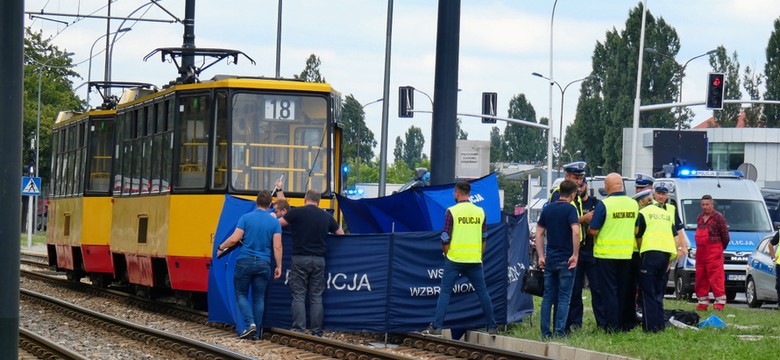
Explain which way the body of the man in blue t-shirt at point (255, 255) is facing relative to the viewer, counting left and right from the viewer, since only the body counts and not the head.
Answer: facing away from the viewer

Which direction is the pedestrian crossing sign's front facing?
toward the camera

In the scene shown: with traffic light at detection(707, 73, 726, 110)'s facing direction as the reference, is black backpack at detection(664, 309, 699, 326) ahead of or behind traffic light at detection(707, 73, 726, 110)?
ahead

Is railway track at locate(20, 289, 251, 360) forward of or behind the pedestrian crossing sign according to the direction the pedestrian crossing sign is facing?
forward

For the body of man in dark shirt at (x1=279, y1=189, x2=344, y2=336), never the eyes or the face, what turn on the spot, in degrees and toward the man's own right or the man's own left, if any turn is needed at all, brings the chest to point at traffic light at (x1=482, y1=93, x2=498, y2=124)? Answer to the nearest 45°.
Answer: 0° — they already face it

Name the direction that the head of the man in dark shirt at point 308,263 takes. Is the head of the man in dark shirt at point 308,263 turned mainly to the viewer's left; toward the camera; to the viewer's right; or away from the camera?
away from the camera

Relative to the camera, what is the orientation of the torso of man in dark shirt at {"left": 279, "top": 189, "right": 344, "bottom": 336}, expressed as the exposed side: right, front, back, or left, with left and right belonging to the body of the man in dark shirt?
back

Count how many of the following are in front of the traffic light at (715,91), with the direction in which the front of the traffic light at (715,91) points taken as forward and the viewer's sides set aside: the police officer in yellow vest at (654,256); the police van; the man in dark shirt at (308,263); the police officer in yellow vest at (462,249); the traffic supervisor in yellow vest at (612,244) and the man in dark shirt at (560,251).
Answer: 6

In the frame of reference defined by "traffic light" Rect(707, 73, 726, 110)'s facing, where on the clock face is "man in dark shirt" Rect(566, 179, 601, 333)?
The man in dark shirt is roughly at 12 o'clock from the traffic light.

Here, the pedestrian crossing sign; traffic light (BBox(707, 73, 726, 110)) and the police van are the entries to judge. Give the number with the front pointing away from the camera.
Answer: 0

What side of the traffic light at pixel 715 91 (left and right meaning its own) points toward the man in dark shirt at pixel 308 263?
front

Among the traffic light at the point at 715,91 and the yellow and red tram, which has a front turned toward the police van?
the traffic light

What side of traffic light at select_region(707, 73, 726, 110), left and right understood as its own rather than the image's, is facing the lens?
front

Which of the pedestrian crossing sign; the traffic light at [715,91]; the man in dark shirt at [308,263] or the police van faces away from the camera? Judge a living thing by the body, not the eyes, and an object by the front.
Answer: the man in dark shirt

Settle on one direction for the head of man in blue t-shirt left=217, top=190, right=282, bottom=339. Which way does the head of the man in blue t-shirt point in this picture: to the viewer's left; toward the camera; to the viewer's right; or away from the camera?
away from the camera

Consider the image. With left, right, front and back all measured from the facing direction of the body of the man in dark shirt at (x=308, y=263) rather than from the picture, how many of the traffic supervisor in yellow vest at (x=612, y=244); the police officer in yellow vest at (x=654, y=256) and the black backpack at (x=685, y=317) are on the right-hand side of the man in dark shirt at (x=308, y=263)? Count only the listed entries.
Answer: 3

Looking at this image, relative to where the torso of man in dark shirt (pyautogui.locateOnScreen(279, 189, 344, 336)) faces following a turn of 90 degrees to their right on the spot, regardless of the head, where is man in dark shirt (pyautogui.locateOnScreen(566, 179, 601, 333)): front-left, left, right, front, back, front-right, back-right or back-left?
front
